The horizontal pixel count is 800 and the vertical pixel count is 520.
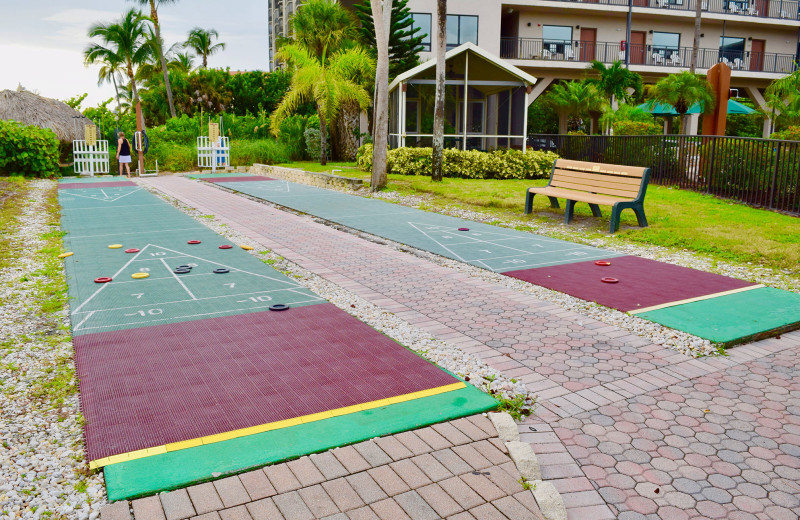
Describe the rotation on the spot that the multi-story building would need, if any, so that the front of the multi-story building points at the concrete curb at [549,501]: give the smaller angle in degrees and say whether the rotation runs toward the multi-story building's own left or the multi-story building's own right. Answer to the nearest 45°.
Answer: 0° — it already faces it

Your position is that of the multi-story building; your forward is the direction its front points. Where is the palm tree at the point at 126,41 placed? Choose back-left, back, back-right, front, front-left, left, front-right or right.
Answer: right

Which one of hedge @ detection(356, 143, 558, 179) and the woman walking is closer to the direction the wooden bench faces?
the woman walking

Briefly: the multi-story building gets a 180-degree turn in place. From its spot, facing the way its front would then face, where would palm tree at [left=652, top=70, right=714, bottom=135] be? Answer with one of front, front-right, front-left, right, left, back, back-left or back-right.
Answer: back

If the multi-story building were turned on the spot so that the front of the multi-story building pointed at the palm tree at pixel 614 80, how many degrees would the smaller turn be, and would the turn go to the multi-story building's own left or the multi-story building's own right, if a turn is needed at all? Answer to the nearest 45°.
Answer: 0° — it already faces it

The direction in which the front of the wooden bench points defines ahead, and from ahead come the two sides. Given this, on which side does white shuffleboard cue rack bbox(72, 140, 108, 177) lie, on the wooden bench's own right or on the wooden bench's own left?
on the wooden bench's own right

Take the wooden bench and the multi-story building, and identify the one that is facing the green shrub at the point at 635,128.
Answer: the multi-story building

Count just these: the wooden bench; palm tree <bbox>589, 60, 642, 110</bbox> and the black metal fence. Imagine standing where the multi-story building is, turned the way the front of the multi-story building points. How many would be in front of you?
3

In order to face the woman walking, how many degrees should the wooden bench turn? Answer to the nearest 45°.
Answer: approximately 90° to its right

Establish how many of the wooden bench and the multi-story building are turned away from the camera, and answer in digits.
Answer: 0

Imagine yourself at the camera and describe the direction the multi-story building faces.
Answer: facing the viewer

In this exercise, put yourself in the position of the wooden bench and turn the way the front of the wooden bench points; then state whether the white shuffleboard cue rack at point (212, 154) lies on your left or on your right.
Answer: on your right

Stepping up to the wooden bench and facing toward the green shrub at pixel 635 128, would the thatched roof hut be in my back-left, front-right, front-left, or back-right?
front-left

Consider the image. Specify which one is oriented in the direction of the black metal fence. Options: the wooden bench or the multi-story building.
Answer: the multi-story building

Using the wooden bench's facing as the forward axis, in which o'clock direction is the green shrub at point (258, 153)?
The green shrub is roughly at 3 o'clock from the wooden bench.

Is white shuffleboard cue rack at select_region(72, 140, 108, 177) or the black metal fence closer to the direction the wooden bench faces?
the white shuffleboard cue rack

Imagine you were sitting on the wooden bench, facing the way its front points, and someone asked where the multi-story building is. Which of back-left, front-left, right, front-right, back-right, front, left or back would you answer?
back-right
